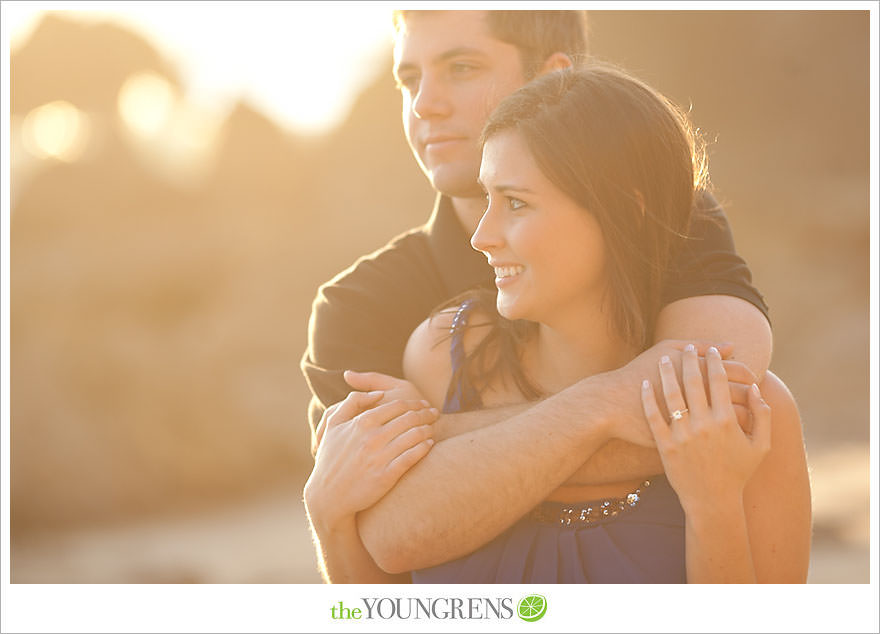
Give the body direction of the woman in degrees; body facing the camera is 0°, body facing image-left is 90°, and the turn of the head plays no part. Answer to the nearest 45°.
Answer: approximately 45°
